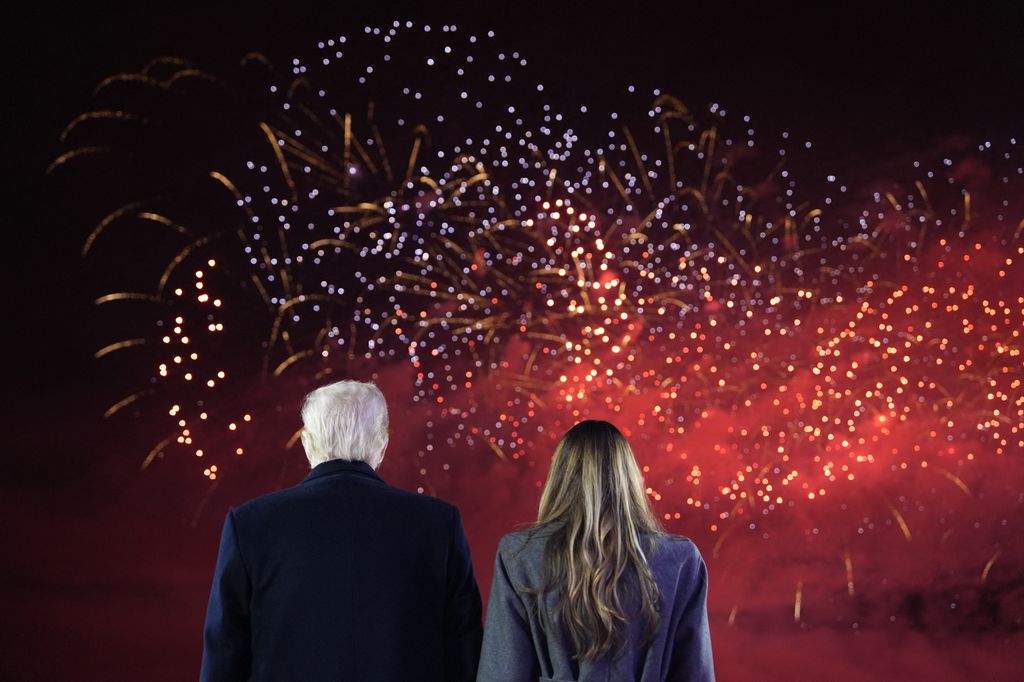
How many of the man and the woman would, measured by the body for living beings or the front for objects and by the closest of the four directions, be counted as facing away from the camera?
2

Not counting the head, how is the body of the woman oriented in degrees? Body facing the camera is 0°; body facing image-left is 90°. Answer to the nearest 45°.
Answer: approximately 180°

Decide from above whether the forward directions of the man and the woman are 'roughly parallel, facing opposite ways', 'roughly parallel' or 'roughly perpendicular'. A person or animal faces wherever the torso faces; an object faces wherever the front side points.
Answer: roughly parallel

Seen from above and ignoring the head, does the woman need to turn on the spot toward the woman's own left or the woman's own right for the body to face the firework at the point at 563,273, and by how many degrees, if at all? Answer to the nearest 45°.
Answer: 0° — they already face it

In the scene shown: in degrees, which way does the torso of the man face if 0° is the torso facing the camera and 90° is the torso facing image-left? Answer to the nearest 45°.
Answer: approximately 180°

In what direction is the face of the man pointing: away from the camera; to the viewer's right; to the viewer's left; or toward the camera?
away from the camera

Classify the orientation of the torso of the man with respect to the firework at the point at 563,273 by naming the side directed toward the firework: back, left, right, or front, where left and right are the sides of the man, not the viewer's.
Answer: front

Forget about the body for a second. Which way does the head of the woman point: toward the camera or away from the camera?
away from the camera
